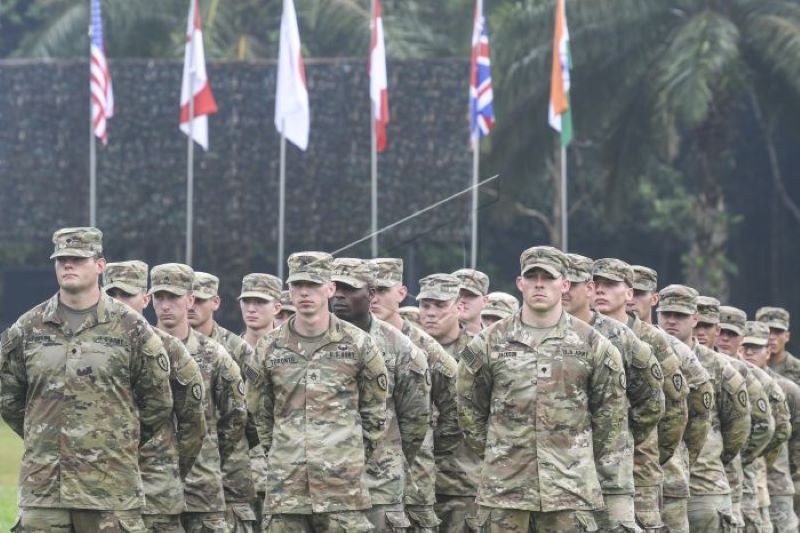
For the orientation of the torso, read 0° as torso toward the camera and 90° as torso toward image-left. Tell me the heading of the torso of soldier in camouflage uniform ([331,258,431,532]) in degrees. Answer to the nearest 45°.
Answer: approximately 45°

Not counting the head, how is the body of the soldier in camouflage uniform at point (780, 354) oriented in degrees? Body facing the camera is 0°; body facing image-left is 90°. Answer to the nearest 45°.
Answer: approximately 45°

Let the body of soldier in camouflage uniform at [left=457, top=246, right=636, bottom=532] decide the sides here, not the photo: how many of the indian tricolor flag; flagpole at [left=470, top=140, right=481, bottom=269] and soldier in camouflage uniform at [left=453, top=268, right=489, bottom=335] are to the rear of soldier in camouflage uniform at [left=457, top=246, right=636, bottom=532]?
3

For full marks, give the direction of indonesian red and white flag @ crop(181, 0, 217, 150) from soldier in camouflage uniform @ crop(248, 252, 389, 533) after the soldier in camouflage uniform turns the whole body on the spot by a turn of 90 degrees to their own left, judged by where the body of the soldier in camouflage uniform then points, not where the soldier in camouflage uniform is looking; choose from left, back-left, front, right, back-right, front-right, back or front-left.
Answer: left

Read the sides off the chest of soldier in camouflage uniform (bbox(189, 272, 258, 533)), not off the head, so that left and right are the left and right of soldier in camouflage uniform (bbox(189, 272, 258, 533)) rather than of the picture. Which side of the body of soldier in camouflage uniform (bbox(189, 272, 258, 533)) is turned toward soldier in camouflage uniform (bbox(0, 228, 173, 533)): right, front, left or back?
front

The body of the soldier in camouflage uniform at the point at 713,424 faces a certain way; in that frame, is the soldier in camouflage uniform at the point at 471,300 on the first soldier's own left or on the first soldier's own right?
on the first soldier's own right

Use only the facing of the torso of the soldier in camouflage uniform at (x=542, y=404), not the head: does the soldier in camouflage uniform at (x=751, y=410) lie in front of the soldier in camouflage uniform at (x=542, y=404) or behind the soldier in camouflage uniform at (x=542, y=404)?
behind

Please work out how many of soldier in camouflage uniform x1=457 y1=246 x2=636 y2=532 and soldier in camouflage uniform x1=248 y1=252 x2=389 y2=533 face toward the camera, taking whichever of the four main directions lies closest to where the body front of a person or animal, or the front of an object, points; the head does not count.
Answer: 2

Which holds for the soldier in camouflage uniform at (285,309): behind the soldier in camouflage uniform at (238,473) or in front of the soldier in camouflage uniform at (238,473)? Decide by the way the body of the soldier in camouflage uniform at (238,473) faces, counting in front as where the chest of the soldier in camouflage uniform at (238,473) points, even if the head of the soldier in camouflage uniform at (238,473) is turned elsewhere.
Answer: behind

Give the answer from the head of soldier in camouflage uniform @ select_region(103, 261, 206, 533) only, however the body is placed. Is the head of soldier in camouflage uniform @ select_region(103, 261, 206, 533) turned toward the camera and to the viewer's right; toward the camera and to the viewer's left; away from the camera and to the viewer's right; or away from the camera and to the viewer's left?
toward the camera and to the viewer's left
